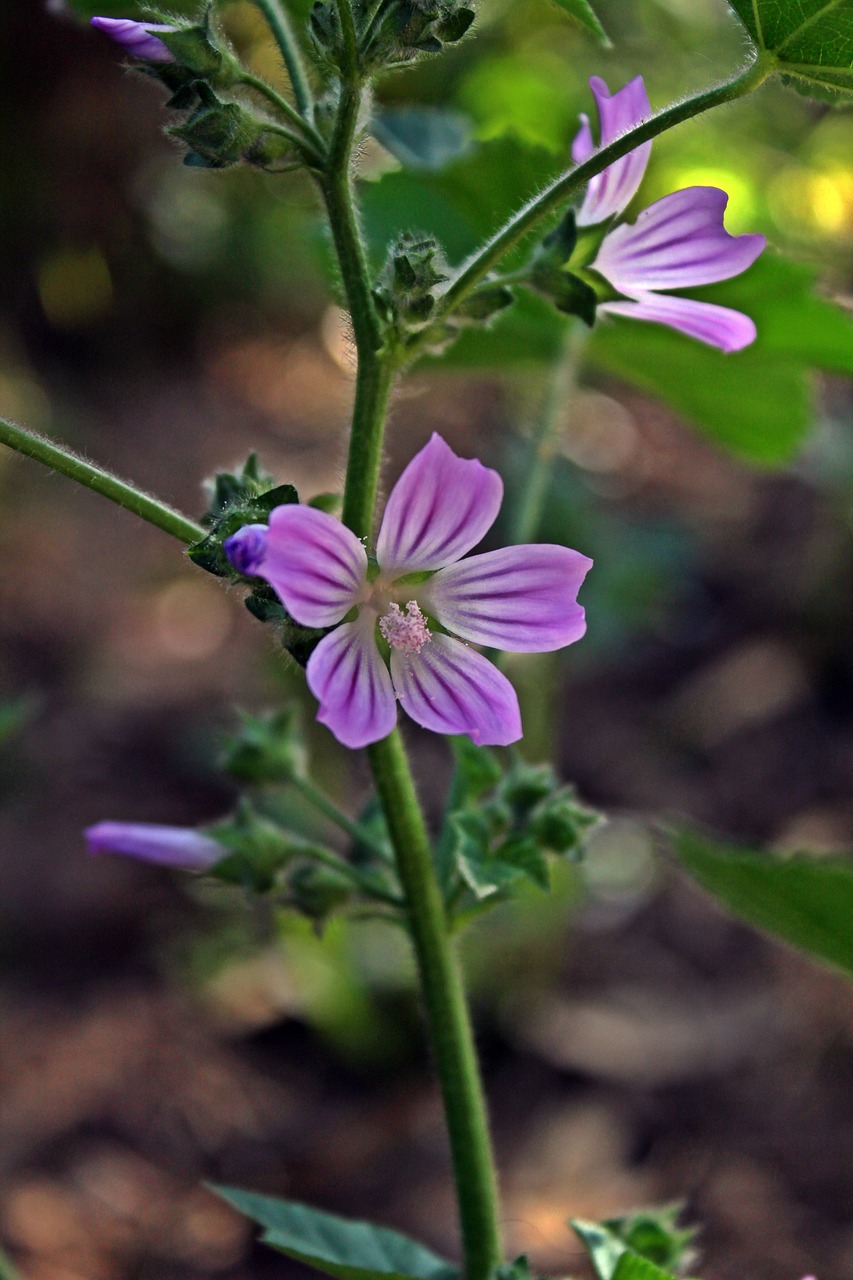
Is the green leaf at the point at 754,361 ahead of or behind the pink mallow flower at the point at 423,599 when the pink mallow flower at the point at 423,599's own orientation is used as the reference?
behind

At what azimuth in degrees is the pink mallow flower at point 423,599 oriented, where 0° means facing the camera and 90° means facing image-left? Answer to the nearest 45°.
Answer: approximately 0°
